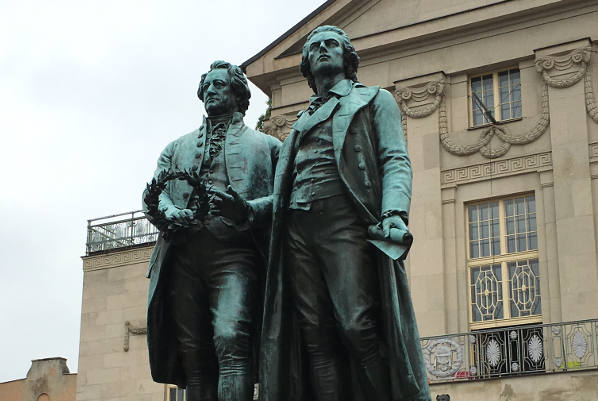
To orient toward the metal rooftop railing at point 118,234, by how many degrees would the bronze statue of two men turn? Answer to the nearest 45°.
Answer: approximately 135° to its right

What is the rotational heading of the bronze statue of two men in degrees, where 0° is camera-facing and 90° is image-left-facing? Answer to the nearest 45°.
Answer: approximately 45°
